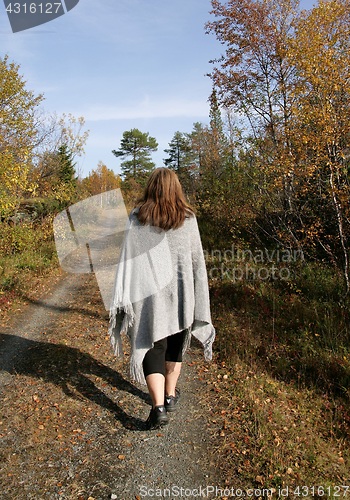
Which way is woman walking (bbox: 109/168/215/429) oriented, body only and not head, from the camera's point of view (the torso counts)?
away from the camera

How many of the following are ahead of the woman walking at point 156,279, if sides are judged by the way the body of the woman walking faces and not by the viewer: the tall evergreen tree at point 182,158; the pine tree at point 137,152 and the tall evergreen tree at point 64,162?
3

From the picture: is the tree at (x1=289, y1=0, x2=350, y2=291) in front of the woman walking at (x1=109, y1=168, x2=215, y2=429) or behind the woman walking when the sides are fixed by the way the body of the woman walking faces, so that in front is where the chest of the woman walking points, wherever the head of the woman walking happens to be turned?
in front

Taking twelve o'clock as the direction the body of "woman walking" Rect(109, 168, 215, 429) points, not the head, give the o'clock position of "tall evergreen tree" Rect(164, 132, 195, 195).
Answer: The tall evergreen tree is roughly at 12 o'clock from the woman walking.

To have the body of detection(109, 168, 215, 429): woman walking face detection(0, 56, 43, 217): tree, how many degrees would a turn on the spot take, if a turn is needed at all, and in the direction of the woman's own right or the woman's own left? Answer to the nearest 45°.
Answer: approximately 45° to the woman's own left

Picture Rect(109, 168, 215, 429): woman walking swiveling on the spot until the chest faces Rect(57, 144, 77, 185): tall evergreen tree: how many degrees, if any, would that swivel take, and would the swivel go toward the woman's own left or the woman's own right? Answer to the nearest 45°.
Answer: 0° — they already face it

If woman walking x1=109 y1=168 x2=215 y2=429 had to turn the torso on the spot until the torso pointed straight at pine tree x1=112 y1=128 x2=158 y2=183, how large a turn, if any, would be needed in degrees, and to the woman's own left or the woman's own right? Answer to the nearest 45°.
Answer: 0° — they already face it

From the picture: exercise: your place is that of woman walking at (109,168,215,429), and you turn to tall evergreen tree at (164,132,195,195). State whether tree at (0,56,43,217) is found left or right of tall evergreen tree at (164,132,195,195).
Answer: left
